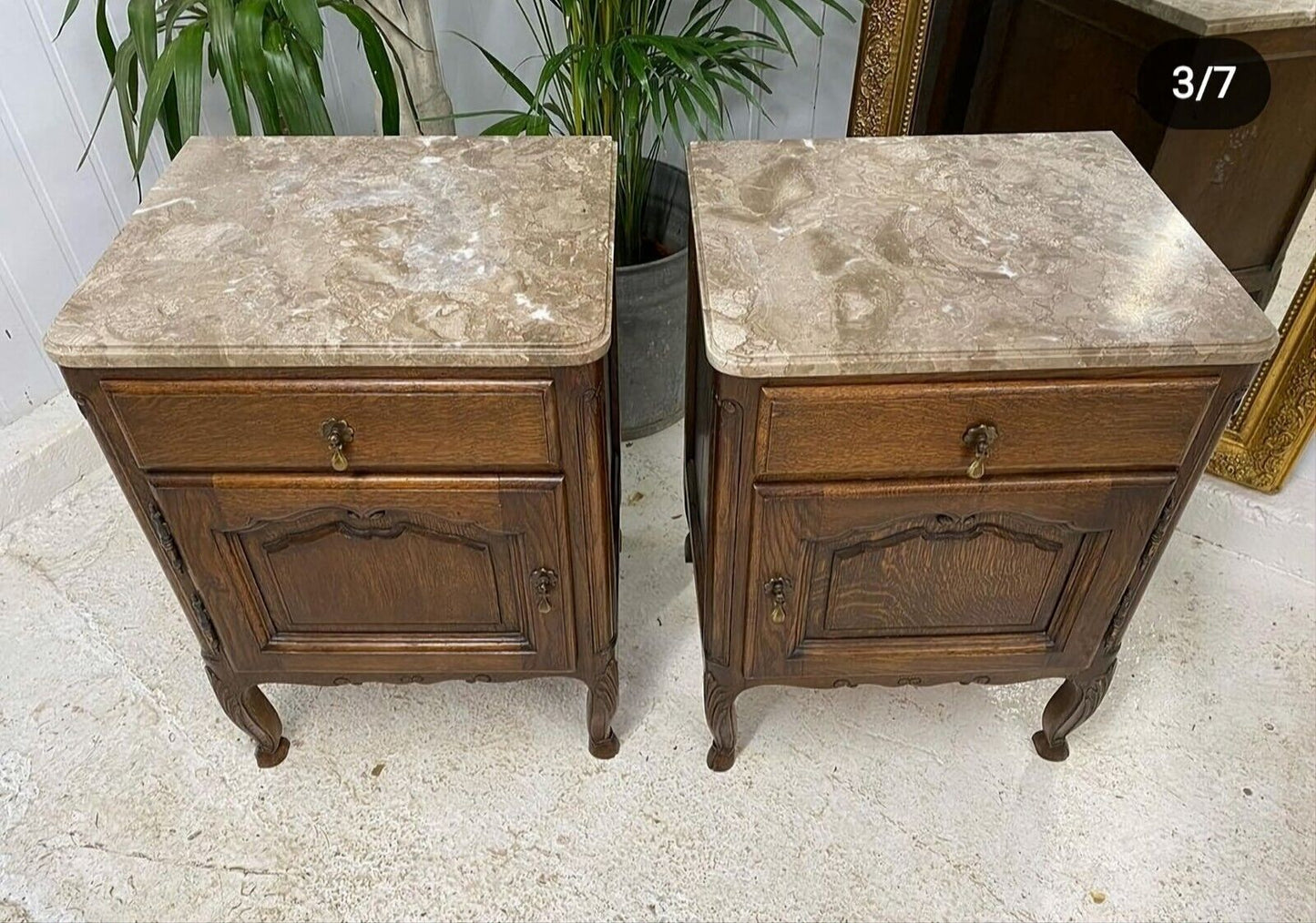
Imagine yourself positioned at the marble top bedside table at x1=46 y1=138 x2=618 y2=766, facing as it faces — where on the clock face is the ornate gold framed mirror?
The ornate gold framed mirror is roughly at 9 o'clock from the marble top bedside table.

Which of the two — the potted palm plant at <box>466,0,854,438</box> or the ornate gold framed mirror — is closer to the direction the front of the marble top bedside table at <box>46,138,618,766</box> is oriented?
the ornate gold framed mirror

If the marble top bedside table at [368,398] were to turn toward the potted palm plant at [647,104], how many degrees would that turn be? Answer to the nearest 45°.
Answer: approximately 135° to its left

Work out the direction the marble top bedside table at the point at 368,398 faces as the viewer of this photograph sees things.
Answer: facing the viewer
